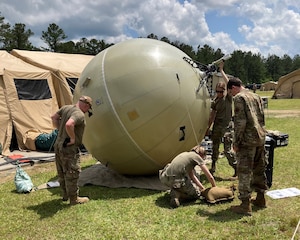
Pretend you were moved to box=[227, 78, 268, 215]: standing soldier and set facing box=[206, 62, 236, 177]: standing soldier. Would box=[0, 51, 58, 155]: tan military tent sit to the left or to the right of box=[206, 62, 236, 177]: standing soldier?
left

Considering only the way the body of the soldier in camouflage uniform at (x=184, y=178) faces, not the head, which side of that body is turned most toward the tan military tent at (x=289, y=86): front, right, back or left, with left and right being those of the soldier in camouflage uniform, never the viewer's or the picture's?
left

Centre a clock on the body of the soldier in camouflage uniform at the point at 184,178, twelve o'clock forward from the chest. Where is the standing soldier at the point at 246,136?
The standing soldier is roughly at 1 o'clock from the soldier in camouflage uniform.

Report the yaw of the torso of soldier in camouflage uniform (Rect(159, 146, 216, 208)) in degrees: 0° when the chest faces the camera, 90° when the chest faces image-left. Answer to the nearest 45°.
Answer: approximately 270°

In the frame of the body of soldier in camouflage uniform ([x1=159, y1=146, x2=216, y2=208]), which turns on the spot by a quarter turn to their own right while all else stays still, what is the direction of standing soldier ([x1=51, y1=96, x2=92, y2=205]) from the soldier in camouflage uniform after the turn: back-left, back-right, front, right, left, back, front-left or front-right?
right

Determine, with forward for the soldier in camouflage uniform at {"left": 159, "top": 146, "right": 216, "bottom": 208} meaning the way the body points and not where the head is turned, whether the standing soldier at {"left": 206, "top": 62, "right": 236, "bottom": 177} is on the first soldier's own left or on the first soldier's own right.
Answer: on the first soldier's own left

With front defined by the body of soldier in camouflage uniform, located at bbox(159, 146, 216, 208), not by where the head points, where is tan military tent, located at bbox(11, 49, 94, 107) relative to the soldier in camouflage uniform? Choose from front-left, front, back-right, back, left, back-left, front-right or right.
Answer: back-left
